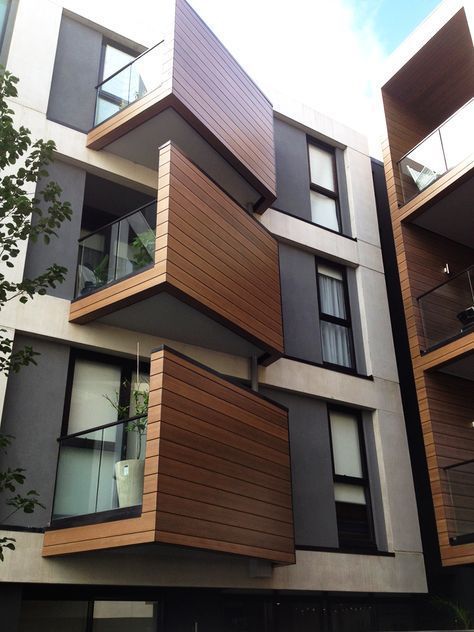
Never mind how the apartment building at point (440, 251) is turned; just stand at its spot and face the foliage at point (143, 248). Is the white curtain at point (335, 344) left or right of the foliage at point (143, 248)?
right

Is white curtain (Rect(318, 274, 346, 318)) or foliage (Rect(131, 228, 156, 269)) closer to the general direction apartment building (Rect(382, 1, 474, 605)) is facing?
the foliage

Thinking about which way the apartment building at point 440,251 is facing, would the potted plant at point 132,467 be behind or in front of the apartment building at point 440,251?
in front

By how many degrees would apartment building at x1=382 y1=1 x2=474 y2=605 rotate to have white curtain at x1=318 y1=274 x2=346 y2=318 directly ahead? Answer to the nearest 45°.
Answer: approximately 45° to its right

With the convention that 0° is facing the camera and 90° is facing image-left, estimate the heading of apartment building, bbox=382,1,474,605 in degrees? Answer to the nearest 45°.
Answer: approximately 45°
